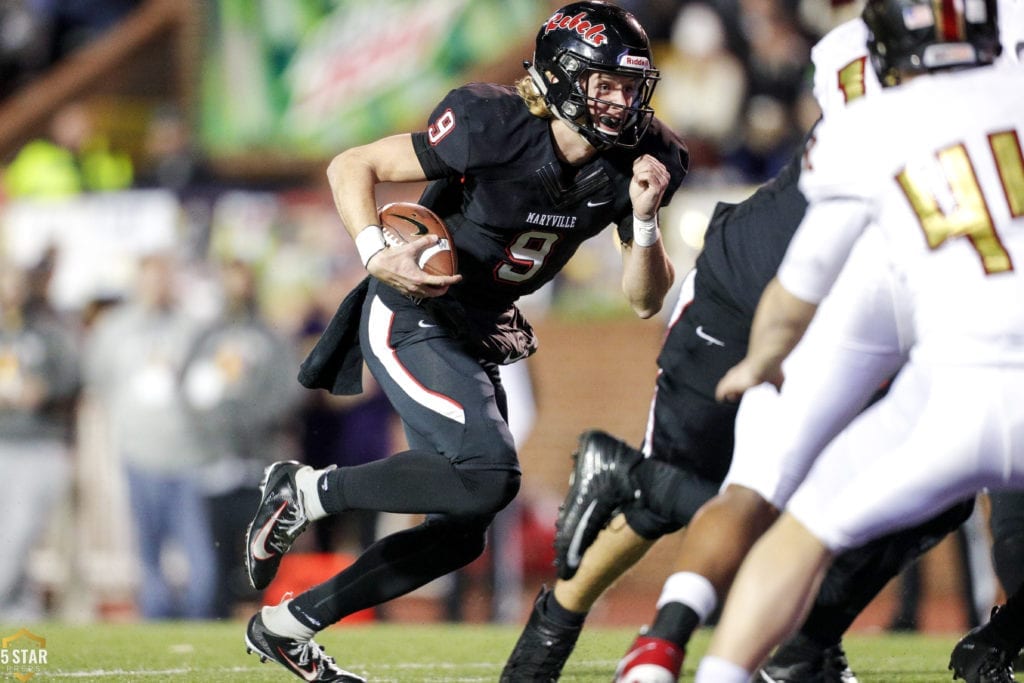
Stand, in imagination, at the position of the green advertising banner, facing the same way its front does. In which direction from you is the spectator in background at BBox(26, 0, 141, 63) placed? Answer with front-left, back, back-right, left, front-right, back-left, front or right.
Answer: back-right

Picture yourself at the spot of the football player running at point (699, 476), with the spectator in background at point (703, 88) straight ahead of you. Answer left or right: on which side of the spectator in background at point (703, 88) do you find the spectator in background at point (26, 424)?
left

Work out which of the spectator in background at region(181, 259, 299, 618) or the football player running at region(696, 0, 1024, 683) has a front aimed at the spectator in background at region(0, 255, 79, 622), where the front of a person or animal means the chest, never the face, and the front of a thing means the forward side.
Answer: the football player running

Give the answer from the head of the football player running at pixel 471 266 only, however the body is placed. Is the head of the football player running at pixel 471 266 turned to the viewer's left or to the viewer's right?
to the viewer's right

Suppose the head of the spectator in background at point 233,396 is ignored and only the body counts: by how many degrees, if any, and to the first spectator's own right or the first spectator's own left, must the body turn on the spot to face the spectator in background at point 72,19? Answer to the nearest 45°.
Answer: approximately 180°

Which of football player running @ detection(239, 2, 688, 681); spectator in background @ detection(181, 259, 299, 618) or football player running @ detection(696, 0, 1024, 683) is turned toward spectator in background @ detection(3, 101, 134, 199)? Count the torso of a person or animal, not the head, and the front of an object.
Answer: football player running @ detection(696, 0, 1024, 683)

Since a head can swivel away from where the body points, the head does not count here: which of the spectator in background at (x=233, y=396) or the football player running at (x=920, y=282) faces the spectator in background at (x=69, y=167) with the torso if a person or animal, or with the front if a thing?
the football player running

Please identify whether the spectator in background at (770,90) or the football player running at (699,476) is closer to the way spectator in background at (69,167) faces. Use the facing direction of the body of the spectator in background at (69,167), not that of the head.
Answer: the football player running

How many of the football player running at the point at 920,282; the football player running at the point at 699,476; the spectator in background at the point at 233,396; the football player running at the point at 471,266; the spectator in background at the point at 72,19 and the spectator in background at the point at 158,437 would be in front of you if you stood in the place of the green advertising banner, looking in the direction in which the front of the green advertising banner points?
5

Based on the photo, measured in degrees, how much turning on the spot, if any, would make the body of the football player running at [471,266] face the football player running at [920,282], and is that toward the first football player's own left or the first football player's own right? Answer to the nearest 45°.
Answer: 0° — they already face them
